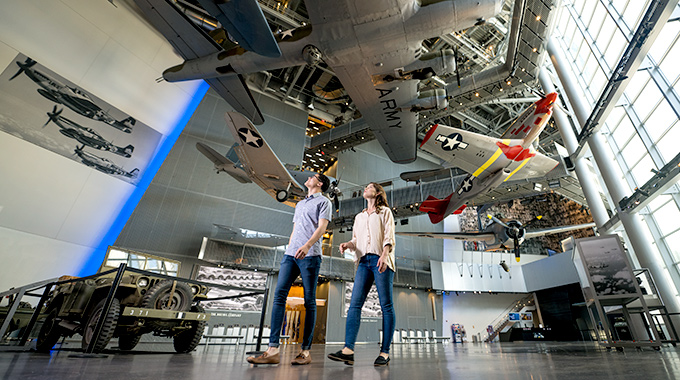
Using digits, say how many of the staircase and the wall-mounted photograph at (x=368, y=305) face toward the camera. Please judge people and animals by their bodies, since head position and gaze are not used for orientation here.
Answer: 1

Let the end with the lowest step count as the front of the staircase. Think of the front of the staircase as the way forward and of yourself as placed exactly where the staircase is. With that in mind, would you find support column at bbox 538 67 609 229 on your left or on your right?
on your left

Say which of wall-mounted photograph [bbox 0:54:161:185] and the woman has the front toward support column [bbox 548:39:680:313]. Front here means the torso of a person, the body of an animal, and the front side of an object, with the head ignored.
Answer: the wall-mounted photograph

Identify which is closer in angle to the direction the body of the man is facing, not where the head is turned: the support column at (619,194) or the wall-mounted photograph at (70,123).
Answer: the wall-mounted photograph

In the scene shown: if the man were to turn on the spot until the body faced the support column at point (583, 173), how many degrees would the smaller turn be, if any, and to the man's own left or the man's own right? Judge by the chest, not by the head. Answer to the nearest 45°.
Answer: approximately 180°

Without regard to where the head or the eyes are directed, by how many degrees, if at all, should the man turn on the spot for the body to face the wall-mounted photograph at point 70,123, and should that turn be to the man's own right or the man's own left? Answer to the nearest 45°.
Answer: approximately 90° to the man's own right

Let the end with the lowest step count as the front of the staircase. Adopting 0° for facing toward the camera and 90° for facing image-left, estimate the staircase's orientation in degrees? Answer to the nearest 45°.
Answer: approximately 90°
